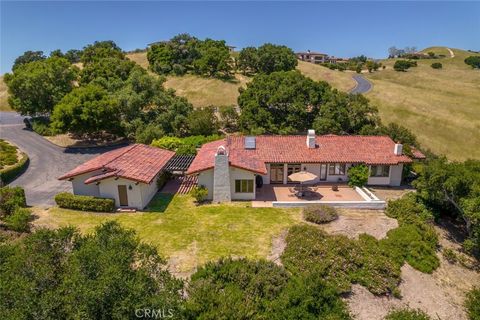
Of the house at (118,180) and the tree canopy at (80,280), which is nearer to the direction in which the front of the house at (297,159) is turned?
the tree canopy

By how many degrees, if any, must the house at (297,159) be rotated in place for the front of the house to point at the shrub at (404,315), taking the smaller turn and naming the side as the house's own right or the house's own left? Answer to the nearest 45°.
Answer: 0° — it already faces it

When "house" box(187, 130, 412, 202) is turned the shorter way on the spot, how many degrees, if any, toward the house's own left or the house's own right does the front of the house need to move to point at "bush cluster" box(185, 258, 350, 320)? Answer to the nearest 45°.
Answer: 0° — it already faces it

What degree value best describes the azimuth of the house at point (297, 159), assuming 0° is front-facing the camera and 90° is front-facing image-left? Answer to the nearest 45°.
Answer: approximately 0°

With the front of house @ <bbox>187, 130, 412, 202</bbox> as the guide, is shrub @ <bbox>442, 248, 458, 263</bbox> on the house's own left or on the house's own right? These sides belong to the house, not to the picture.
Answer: on the house's own left

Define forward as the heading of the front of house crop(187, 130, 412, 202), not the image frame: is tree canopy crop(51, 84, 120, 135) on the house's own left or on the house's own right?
on the house's own right

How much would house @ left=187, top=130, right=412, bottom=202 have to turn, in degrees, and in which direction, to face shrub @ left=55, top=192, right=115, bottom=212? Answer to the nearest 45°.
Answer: approximately 45° to its right

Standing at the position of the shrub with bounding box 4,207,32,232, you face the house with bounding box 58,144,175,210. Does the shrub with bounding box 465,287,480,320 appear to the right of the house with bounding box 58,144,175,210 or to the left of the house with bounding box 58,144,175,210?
right

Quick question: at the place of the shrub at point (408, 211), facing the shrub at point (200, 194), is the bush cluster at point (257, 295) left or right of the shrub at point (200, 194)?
left

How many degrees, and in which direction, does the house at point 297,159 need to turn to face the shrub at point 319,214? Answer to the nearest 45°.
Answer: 0° — it already faces it

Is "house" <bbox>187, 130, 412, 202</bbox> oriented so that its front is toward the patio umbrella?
yes

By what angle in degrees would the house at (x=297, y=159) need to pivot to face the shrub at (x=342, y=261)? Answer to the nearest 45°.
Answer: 0° — it already faces it
